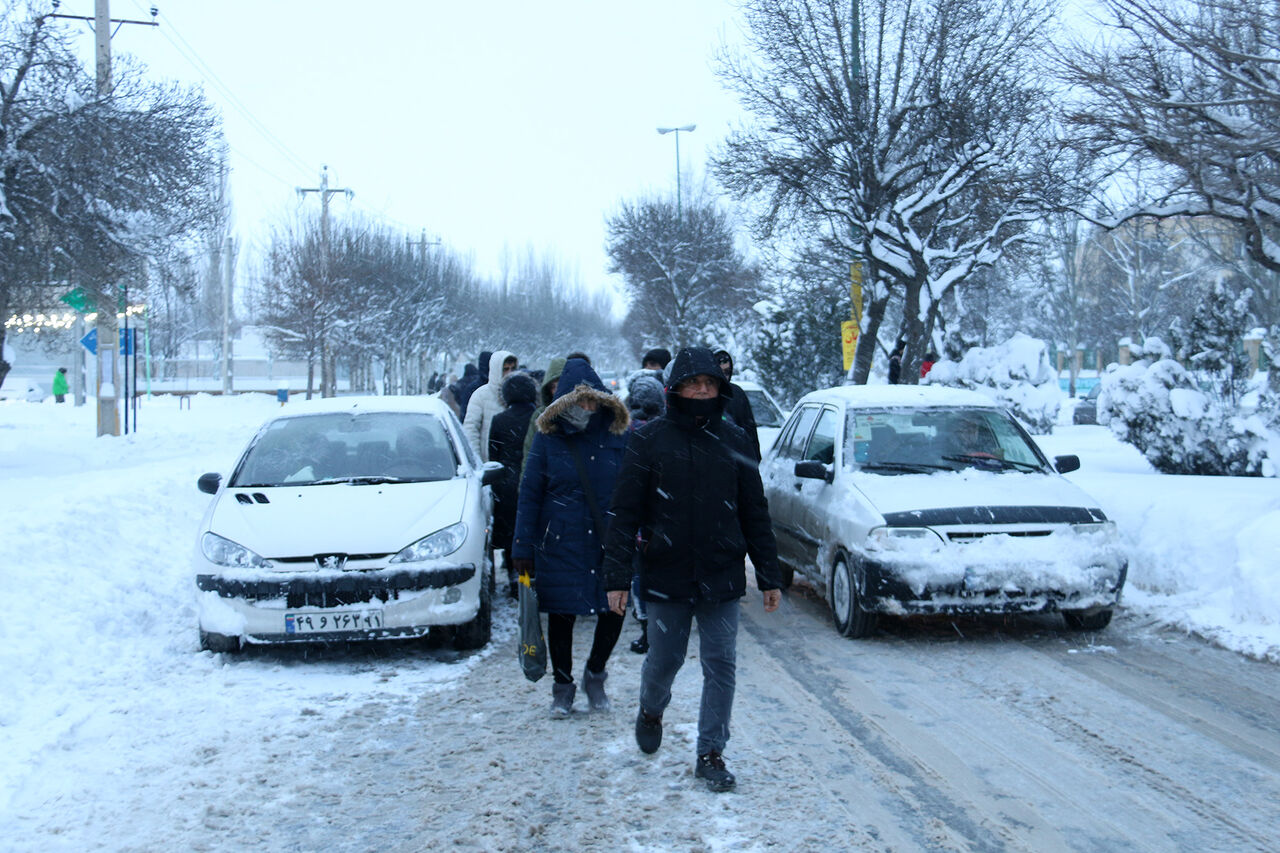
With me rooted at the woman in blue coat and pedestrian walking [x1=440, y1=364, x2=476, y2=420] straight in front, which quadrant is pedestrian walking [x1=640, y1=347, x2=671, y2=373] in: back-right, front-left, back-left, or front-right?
front-right

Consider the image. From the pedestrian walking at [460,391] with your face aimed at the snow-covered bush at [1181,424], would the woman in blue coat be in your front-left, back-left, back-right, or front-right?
front-right

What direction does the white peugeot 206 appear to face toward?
toward the camera

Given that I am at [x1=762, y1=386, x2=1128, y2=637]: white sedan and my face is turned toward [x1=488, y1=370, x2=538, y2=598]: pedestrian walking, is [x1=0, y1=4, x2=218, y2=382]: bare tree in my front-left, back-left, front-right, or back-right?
front-right

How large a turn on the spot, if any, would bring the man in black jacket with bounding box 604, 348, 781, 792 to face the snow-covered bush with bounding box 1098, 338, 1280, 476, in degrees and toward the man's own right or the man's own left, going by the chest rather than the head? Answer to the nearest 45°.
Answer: approximately 135° to the man's own left

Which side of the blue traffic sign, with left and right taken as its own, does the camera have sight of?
front

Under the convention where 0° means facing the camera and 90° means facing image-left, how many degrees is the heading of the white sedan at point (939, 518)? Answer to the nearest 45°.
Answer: approximately 315°

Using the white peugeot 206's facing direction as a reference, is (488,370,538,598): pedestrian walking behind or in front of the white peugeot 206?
behind

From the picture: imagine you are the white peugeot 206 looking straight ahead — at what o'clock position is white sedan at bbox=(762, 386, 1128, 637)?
The white sedan is roughly at 9 o'clock from the white peugeot 206.

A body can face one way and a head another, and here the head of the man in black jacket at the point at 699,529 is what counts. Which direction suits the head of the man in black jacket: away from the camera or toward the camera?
toward the camera

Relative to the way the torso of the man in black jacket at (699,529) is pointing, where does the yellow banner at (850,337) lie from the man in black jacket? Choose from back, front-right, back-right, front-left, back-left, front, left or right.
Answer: back

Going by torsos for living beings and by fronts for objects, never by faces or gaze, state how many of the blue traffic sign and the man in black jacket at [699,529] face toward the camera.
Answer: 2

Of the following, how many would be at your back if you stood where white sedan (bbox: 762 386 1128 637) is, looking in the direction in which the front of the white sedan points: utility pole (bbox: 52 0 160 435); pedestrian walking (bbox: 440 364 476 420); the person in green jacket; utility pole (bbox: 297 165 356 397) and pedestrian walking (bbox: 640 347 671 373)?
5
